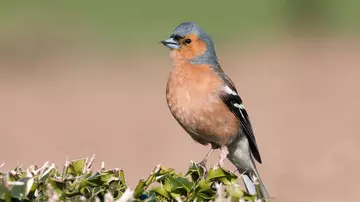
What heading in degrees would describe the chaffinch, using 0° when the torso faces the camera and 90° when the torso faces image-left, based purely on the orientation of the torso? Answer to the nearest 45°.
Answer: approximately 45°
